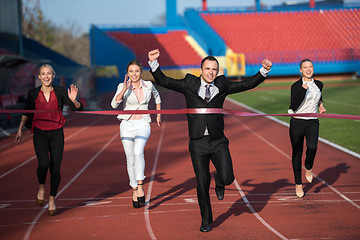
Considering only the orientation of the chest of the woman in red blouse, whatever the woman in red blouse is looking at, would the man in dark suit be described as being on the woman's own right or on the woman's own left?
on the woman's own left

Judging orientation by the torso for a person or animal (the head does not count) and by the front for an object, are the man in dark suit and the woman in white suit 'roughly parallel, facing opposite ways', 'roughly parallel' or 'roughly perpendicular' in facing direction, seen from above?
roughly parallel

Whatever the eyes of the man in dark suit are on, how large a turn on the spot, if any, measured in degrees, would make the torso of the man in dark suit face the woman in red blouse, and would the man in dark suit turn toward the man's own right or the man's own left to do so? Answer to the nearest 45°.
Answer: approximately 90° to the man's own right

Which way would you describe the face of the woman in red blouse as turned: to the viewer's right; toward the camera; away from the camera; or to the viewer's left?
toward the camera

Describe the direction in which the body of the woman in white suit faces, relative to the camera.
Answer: toward the camera

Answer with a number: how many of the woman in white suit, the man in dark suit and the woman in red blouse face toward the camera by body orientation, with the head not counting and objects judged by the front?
3

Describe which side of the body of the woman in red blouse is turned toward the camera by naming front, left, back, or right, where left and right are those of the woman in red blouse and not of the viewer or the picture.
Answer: front

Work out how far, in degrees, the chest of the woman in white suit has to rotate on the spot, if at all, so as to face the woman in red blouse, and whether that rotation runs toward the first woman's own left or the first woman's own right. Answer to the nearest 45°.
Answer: approximately 90° to the first woman's own right

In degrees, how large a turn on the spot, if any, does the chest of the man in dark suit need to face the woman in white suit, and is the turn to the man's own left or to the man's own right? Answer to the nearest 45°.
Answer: approximately 135° to the man's own right

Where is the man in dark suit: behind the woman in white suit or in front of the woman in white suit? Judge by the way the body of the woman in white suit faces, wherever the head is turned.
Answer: in front

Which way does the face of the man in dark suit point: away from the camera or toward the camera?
toward the camera

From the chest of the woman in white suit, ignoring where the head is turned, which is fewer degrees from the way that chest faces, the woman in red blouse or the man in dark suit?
the man in dark suit

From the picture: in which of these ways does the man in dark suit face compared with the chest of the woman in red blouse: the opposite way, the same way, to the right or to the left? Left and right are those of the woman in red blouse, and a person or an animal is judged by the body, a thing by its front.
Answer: the same way
